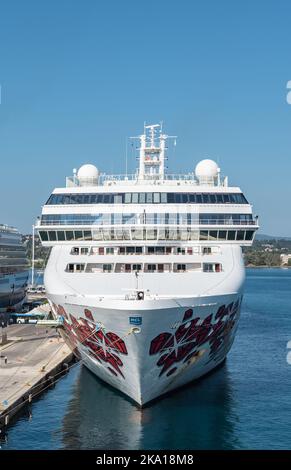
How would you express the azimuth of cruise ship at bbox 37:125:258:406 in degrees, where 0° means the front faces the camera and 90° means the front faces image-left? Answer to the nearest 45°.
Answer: approximately 0°

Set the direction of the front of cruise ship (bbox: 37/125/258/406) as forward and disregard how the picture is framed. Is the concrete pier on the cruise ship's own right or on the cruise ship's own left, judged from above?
on the cruise ship's own right
